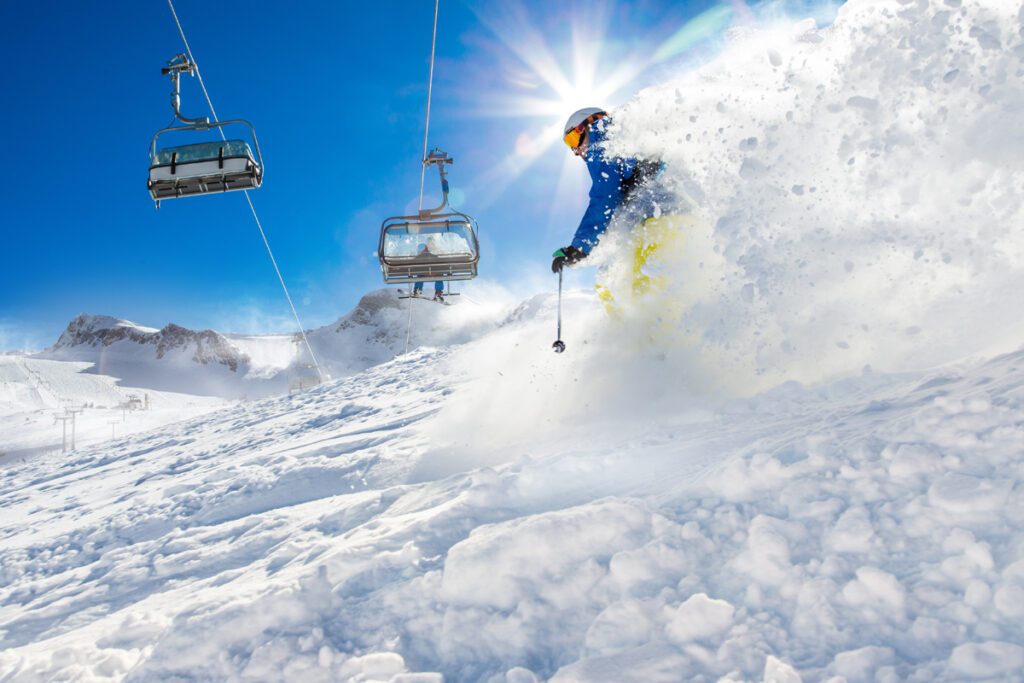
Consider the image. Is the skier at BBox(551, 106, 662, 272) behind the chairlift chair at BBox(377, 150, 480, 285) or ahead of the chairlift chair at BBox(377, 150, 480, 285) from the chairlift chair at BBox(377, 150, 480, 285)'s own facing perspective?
ahead

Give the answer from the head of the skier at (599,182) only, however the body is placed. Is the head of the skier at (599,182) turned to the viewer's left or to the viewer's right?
to the viewer's left

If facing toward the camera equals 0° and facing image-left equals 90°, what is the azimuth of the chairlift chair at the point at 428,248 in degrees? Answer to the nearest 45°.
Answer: approximately 0°
